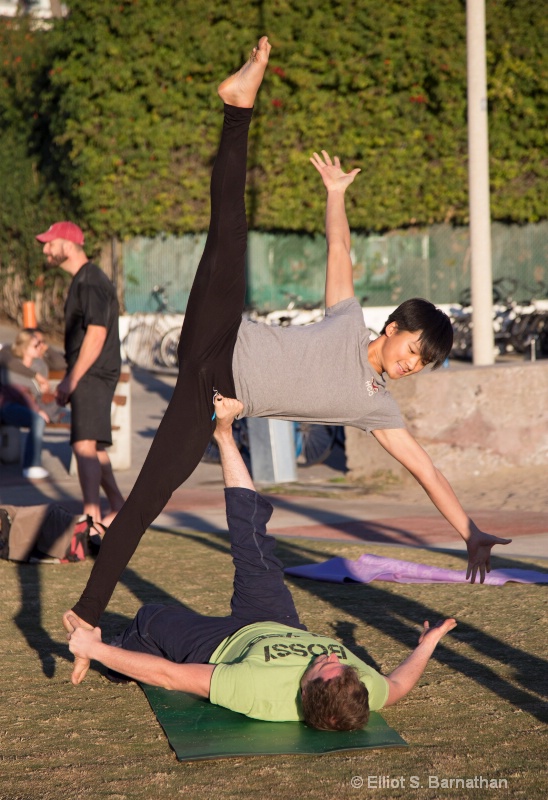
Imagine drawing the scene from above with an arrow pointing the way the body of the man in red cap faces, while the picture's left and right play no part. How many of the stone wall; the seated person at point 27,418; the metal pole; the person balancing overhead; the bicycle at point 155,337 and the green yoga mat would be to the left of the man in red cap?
2

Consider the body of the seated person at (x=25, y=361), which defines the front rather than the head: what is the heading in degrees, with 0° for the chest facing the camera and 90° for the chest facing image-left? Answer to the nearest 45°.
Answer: approximately 315°

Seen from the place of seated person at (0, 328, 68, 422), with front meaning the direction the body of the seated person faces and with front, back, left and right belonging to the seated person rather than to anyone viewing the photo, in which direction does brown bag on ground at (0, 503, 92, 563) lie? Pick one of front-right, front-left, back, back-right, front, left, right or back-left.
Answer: front-right

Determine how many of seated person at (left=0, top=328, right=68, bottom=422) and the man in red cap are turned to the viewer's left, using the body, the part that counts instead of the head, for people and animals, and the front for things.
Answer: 1

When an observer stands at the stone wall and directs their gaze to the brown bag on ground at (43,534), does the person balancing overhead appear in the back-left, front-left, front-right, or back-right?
front-left

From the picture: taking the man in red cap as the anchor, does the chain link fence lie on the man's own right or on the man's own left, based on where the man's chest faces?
on the man's own right

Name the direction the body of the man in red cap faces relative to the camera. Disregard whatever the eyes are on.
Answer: to the viewer's left

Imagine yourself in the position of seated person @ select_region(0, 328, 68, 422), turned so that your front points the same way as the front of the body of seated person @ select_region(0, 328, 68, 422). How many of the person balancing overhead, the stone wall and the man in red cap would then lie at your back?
0

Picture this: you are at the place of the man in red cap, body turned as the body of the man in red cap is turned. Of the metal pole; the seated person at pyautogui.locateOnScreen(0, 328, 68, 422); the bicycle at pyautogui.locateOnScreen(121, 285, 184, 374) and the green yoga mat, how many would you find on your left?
1

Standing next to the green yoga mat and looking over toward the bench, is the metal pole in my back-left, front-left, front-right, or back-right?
front-right
